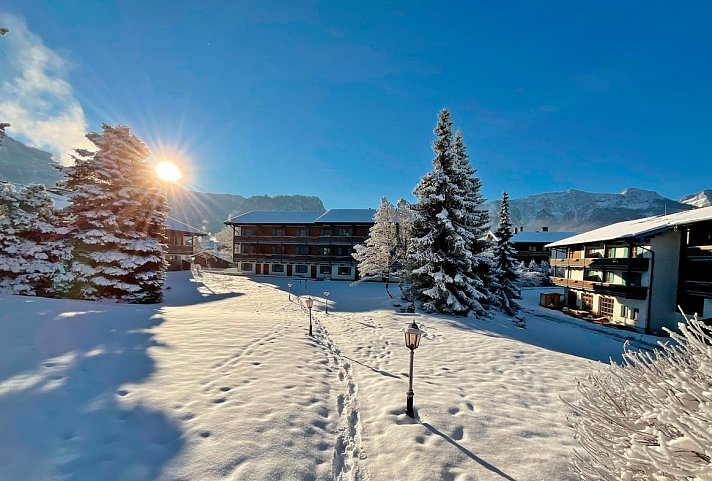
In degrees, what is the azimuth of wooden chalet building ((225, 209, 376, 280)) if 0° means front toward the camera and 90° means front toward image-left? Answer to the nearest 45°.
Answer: approximately 0°

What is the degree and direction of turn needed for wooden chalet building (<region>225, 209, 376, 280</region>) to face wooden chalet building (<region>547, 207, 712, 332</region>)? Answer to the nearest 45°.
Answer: approximately 45° to its left
